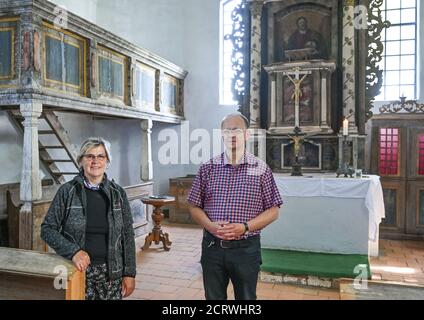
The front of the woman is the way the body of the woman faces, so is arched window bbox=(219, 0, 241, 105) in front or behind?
behind

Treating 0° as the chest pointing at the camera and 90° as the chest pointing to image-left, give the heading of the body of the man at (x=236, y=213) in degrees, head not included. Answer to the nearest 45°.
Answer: approximately 0°

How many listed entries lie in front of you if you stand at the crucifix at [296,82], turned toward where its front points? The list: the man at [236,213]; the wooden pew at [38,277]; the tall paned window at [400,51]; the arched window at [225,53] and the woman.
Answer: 3

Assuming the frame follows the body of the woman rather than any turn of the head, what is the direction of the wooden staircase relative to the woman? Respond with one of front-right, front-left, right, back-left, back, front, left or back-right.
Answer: back

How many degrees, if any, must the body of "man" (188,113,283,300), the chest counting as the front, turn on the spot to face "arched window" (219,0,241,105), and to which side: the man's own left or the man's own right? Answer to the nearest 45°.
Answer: approximately 180°

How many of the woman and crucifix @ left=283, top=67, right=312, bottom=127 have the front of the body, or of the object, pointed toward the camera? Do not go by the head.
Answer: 2

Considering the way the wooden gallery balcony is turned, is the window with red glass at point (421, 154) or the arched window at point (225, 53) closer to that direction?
the window with red glass

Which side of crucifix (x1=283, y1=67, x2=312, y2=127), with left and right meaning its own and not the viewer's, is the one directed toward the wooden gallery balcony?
right
